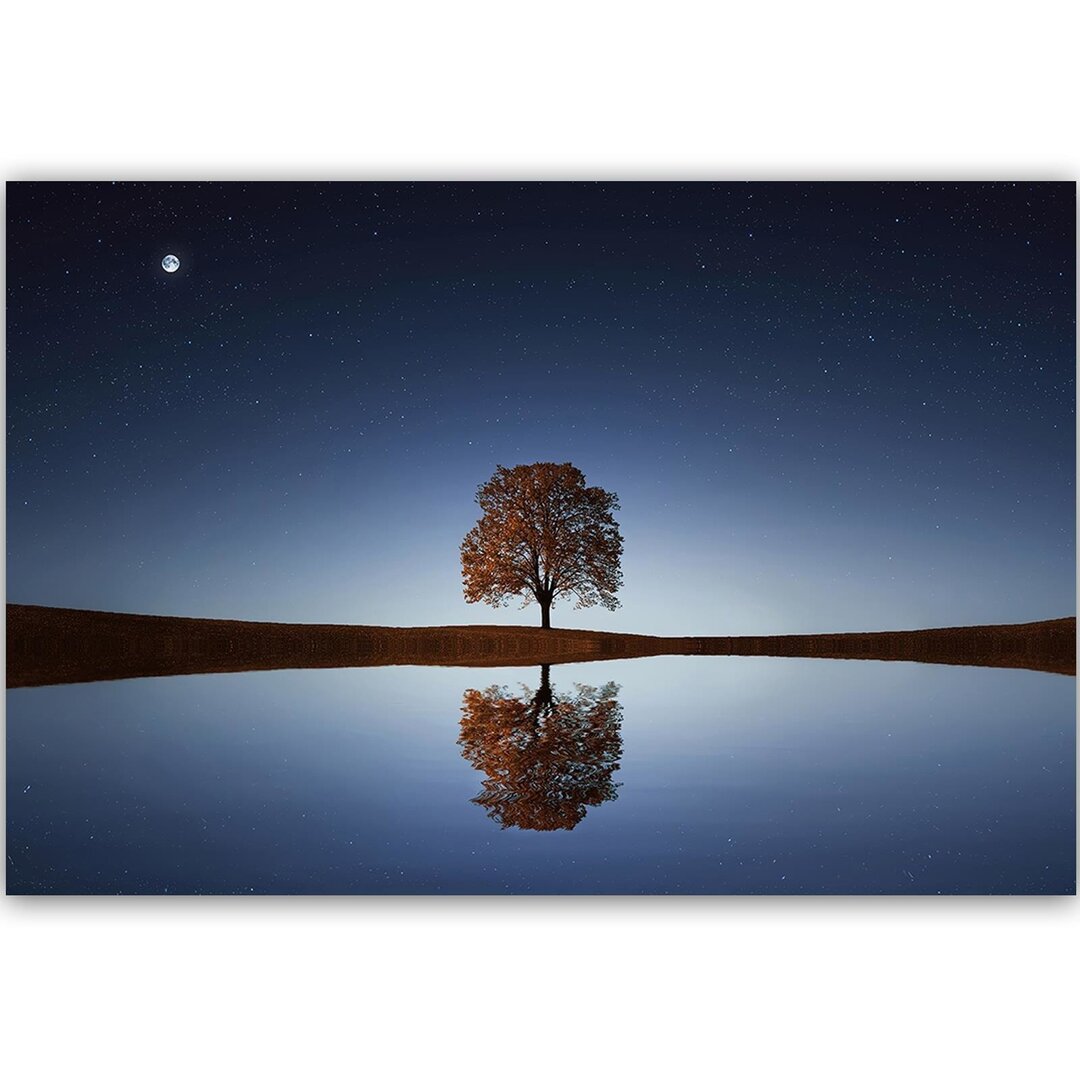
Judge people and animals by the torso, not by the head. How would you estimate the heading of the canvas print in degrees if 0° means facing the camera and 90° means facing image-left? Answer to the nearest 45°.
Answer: approximately 0°
